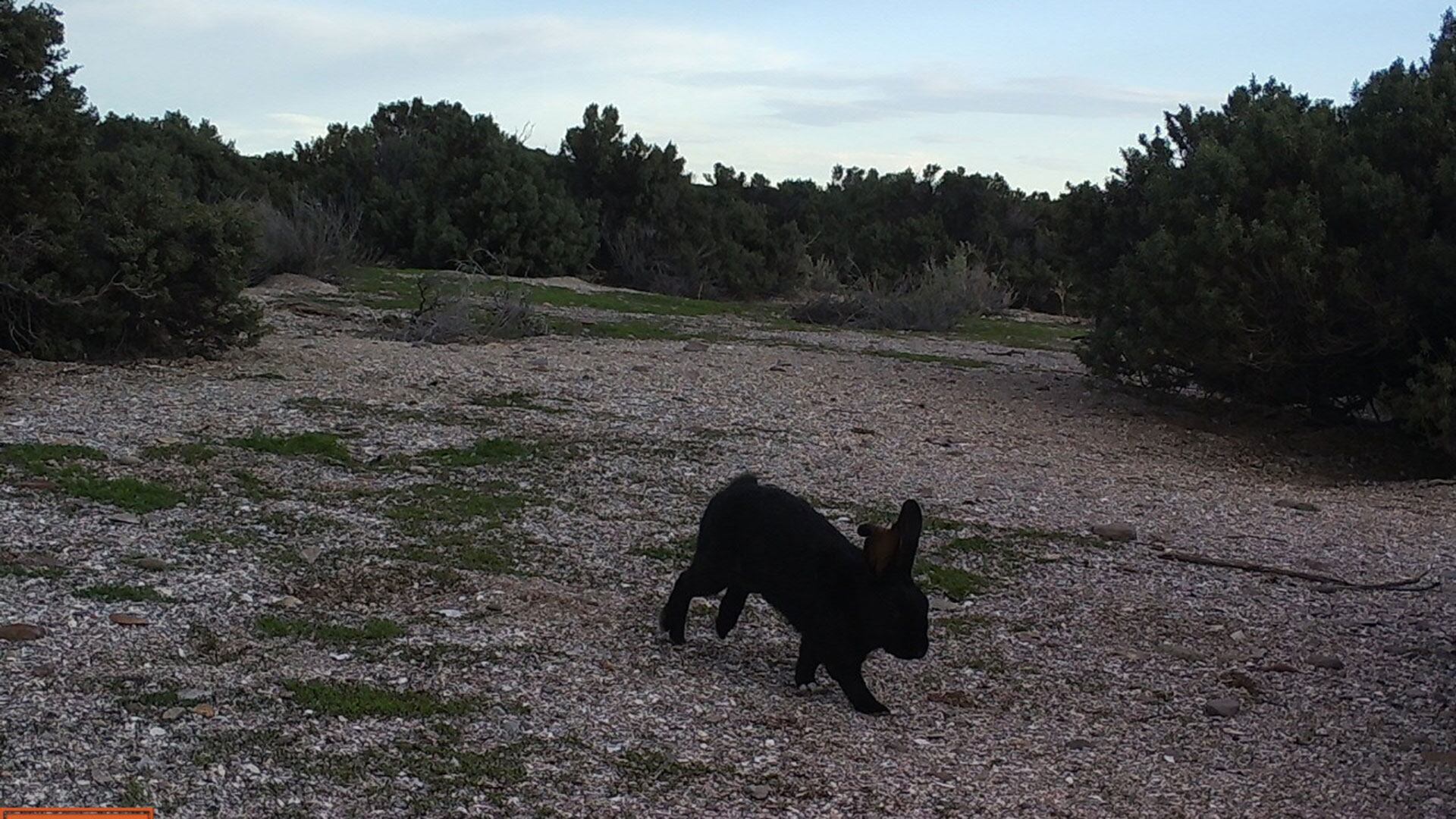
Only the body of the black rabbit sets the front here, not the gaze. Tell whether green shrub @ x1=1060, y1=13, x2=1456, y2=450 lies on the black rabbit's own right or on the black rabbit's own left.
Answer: on the black rabbit's own left

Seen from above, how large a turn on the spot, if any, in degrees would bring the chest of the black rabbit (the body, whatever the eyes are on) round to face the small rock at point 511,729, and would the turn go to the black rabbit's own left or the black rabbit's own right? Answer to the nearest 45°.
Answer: approximately 90° to the black rabbit's own right

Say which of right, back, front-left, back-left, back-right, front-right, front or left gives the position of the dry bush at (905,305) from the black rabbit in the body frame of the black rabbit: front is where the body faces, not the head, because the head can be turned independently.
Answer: back-left

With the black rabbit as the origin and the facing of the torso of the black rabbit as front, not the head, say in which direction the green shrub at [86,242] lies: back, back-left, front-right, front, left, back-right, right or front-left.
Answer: back

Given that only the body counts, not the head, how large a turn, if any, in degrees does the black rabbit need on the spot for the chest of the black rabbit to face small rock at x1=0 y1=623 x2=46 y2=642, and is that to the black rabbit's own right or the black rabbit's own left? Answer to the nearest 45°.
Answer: approximately 135° to the black rabbit's own right

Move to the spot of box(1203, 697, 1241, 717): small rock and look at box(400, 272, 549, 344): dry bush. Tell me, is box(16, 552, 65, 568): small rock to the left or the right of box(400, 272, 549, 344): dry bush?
left

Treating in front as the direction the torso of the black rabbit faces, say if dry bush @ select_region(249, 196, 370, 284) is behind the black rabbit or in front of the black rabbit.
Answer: behind

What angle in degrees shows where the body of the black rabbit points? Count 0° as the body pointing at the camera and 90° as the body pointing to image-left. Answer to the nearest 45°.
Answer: approximately 315°

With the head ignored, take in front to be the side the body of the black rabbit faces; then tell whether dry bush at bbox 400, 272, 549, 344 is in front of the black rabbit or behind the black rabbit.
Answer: behind

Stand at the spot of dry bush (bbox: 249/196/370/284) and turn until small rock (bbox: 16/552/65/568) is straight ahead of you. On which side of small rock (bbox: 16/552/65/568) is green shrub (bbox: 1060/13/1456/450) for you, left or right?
left
